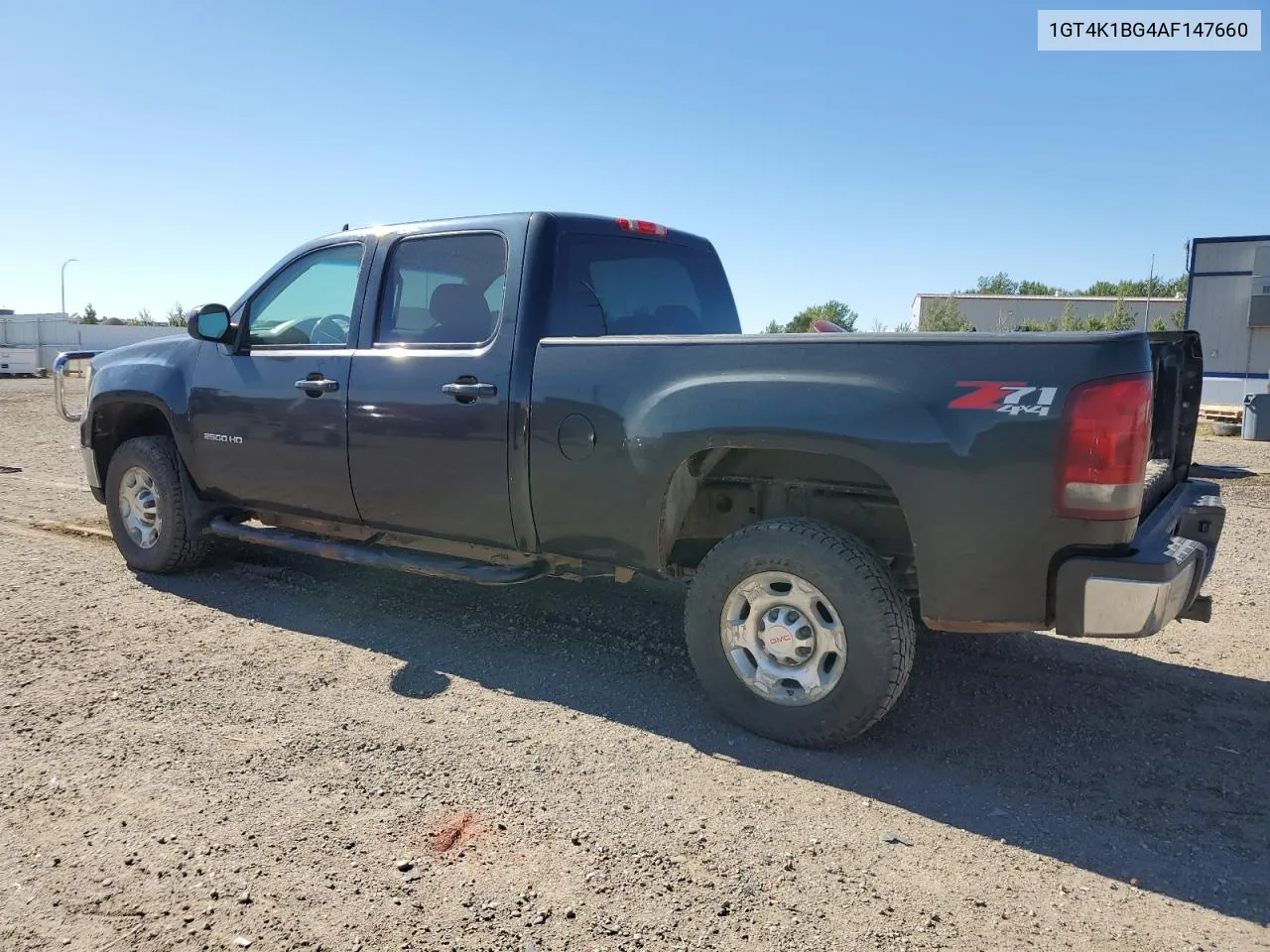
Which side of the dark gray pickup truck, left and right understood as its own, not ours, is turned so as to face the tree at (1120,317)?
right

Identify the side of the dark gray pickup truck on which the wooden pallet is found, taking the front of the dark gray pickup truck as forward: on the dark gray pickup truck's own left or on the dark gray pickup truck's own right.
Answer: on the dark gray pickup truck's own right

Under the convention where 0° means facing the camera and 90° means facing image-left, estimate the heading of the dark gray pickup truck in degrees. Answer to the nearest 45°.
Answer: approximately 135°

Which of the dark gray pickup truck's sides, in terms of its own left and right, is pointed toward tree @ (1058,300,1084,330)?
right
